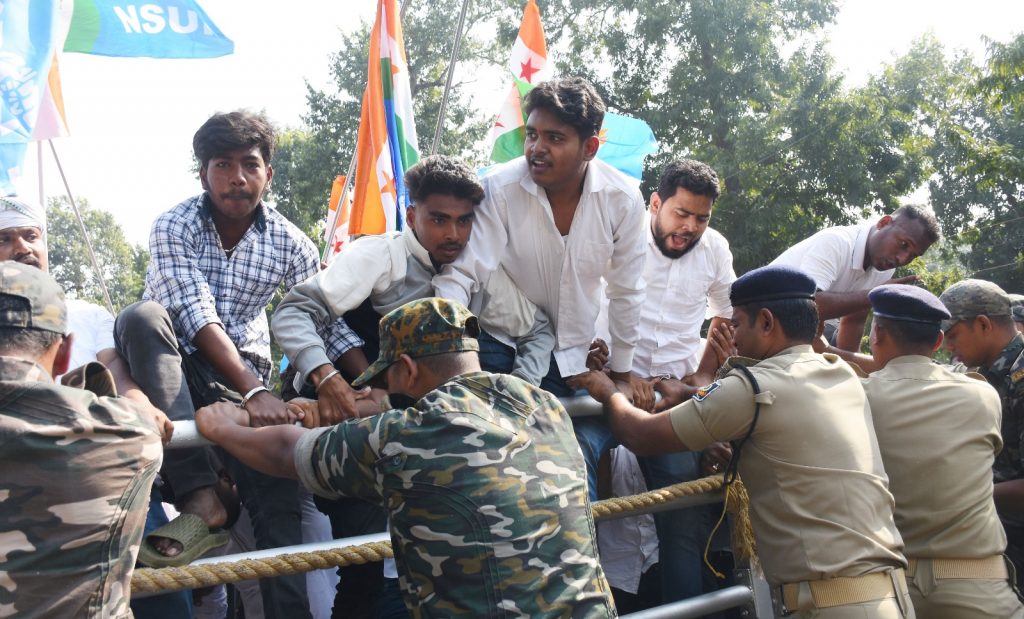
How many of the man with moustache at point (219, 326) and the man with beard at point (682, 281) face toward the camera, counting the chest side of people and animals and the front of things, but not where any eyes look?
2

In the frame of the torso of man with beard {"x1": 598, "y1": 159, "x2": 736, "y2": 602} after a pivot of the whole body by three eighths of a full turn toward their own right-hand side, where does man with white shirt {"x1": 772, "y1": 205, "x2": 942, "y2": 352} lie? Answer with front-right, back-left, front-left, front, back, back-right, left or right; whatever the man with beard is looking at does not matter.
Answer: right

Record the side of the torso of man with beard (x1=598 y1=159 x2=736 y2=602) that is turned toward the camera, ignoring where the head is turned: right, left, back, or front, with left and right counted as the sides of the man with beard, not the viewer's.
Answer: front

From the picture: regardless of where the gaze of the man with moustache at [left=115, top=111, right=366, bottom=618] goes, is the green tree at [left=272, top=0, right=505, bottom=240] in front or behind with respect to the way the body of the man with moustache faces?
behind

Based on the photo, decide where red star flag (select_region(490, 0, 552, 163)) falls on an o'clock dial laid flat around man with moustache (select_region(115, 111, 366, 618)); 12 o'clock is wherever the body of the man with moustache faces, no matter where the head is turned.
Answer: The red star flag is roughly at 7 o'clock from the man with moustache.

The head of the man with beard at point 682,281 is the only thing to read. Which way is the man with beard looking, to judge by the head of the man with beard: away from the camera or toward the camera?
toward the camera

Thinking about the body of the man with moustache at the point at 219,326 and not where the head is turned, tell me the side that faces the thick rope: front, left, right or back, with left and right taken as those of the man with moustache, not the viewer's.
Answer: front

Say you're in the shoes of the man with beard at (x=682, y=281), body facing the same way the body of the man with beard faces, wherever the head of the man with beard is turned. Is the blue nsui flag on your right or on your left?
on your right

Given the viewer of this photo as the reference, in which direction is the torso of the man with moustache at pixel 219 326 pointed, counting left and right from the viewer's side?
facing the viewer

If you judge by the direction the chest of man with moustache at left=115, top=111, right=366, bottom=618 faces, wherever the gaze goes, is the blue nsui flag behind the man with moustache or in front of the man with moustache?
behind

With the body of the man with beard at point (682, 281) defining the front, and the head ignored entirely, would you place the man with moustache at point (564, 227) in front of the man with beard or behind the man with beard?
in front

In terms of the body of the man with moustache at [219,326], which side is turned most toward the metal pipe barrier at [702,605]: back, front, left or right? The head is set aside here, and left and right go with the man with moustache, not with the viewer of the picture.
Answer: left

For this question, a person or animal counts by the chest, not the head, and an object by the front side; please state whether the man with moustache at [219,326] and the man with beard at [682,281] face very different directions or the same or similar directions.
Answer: same or similar directions

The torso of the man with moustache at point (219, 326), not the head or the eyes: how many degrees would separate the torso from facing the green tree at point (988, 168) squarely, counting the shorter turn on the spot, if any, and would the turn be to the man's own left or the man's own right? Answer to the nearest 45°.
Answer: approximately 135° to the man's own left

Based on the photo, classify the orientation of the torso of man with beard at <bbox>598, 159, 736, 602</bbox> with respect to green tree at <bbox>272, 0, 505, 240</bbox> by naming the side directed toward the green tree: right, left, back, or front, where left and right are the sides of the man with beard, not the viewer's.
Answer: back

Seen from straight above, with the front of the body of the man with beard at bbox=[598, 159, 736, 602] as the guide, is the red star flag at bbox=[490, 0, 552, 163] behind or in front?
behind

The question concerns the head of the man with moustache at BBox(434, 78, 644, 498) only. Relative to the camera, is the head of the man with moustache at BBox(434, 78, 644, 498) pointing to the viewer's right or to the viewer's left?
to the viewer's left

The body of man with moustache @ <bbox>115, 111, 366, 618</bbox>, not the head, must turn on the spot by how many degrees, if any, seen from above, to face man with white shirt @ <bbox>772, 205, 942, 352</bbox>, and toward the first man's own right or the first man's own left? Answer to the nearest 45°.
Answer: approximately 90° to the first man's own left
